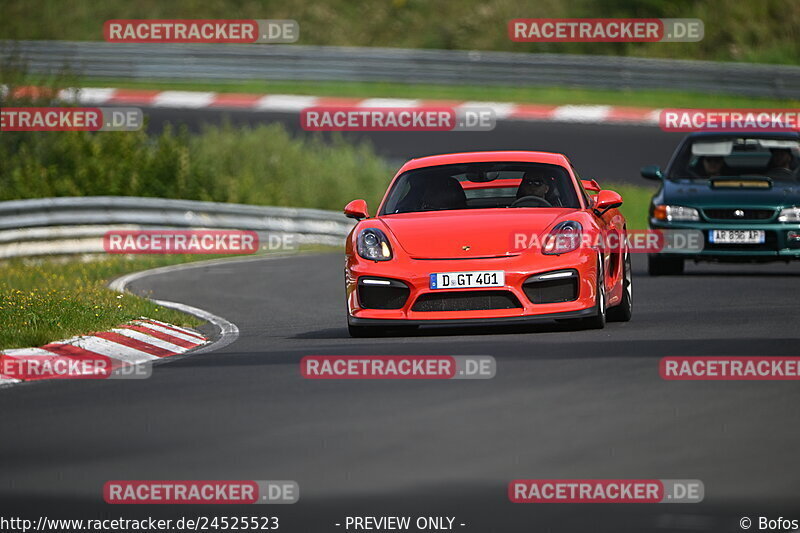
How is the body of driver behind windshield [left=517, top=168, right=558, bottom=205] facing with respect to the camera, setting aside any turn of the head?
toward the camera

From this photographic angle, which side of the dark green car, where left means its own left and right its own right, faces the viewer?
front

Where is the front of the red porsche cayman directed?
toward the camera

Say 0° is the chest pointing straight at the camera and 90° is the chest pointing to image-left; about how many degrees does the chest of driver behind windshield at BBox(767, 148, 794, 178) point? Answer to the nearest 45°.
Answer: approximately 0°

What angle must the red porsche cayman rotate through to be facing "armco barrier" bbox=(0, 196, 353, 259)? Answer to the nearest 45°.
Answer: approximately 135° to its right

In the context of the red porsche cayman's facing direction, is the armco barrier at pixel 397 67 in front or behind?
behind

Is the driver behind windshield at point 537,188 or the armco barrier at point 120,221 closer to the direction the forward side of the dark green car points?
the driver behind windshield

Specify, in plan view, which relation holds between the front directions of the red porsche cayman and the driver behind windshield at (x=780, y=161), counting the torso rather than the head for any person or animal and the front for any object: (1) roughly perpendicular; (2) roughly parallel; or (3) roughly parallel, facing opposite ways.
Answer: roughly parallel

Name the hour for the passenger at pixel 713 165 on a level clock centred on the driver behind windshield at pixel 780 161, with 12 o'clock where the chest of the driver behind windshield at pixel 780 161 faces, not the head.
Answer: the passenger at pixel 713 165 is roughly at 3 o'clock from the driver behind windshield at pixel 780 161.

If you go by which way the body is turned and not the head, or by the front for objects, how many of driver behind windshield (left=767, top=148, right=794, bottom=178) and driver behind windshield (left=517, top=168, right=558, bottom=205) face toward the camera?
2

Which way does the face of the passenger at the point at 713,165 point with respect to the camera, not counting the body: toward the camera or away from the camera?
toward the camera

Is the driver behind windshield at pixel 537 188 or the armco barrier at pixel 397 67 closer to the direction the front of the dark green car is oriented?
the driver behind windshield
